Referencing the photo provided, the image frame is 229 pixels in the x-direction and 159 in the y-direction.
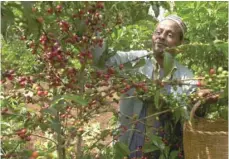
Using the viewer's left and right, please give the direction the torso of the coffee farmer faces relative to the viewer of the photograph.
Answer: facing the viewer and to the left of the viewer

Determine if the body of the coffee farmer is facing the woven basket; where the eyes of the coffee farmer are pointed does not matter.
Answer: no

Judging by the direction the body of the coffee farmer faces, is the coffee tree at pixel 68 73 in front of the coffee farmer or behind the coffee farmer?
in front

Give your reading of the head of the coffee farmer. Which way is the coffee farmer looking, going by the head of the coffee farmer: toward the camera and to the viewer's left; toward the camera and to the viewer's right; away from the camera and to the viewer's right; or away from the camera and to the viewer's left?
toward the camera and to the viewer's left

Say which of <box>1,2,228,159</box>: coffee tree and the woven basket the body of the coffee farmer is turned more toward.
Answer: the coffee tree
